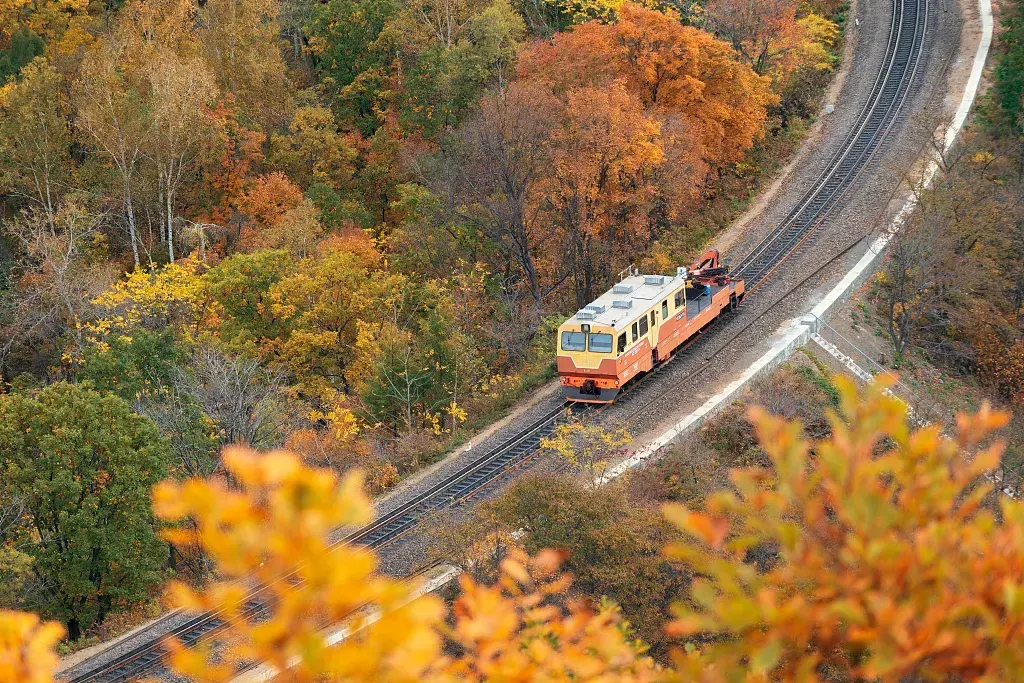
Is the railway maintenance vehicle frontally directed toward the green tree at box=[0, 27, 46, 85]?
no

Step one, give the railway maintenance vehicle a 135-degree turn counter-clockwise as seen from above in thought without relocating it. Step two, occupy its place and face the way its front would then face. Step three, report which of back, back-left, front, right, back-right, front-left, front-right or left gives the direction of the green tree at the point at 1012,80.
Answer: front-left

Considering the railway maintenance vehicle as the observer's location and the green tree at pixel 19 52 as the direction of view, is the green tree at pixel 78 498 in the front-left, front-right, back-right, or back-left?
front-left

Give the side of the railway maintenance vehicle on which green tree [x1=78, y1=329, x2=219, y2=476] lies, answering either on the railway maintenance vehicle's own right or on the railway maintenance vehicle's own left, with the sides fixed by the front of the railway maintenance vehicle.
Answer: on the railway maintenance vehicle's own right
